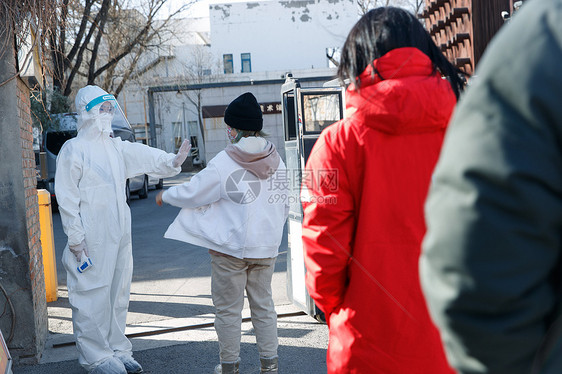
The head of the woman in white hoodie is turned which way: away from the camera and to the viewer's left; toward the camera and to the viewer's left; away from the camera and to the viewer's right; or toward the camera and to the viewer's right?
away from the camera and to the viewer's left

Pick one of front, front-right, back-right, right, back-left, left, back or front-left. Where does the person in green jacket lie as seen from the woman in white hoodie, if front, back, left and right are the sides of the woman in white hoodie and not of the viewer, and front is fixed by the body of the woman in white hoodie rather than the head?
back-left

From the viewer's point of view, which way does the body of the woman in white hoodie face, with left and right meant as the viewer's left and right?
facing away from the viewer and to the left of the viewer

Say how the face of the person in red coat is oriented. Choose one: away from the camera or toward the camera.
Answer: away from the camera

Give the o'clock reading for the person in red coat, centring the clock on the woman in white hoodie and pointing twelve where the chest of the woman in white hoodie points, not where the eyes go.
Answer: The person in red coat is roughly at 7 o'clock from the woman in white hoodie.

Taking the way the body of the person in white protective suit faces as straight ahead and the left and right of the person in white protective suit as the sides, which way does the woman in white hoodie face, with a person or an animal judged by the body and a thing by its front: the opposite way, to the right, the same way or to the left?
the opposite way

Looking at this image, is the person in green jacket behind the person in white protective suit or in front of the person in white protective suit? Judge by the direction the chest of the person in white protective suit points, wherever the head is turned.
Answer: in front

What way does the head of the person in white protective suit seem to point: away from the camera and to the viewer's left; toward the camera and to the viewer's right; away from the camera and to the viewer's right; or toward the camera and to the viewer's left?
toward the camera and to the viewer's right

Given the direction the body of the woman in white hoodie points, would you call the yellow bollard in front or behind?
in front

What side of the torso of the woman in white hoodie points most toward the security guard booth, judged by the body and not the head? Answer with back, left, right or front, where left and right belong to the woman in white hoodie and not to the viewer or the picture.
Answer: right

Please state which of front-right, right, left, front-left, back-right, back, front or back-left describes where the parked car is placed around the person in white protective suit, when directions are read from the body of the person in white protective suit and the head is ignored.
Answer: back-left
